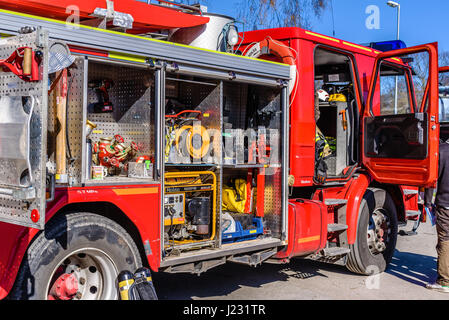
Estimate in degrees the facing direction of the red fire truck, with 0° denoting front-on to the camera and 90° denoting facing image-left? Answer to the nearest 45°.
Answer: approximately 225°
